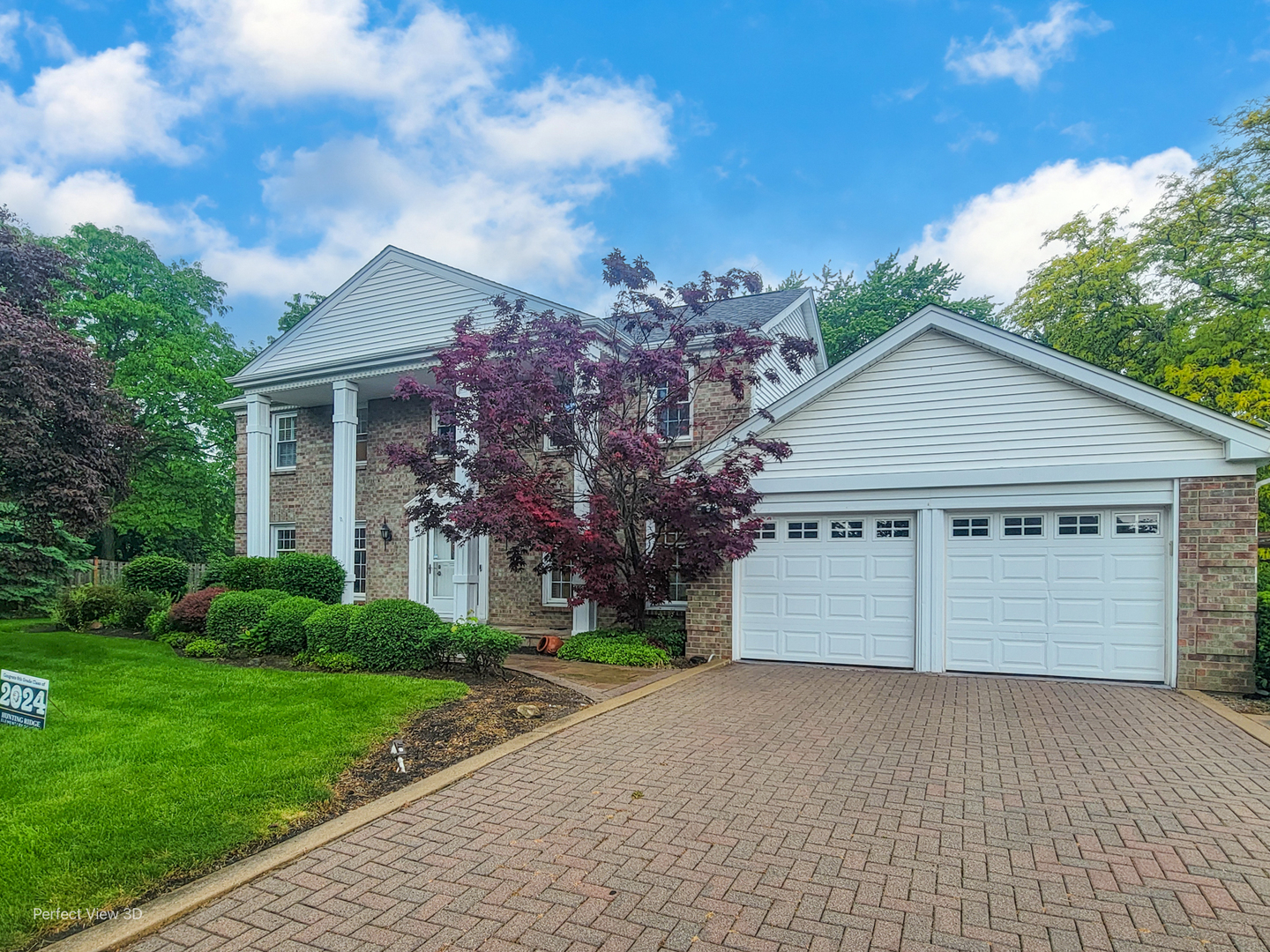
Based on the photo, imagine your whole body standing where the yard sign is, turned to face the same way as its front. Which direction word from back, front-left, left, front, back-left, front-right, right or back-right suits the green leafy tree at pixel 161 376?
back

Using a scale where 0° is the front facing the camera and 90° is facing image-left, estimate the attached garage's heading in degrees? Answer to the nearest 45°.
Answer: approximately 0°

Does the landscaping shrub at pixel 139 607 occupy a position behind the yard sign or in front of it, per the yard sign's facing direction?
behind

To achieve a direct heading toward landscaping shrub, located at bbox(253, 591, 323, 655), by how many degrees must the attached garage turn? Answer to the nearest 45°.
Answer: approximately 90° to its right

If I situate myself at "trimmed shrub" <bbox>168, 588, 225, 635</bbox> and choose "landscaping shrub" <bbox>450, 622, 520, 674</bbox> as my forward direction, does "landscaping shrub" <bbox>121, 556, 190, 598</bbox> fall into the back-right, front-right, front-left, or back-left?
back-left

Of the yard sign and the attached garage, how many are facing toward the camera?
2

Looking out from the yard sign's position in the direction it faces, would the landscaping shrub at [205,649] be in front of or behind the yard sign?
behind

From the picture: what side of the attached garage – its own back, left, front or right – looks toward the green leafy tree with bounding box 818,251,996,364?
back

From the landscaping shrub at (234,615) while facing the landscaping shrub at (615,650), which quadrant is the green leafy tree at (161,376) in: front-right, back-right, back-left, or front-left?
back-left

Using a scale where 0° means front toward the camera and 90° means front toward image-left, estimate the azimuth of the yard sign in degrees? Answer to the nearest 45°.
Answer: approximately 0°
